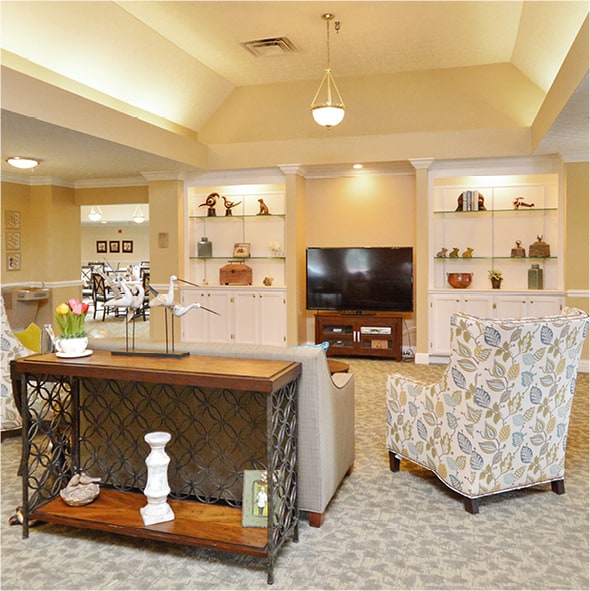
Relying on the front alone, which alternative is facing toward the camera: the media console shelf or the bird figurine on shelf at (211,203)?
the media console shelf

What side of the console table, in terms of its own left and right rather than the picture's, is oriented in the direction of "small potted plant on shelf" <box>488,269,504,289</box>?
back

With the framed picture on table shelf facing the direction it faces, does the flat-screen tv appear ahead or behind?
behind

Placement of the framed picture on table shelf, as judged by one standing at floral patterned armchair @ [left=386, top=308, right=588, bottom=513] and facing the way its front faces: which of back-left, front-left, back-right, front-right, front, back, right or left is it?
left

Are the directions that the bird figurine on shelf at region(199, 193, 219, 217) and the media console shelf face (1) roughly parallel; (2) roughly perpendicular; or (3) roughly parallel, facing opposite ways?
roughly perpendicular

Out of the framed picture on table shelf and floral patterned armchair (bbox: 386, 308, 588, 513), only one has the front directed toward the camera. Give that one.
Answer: the framed picture on table shelf

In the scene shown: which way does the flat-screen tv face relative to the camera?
toward the camera

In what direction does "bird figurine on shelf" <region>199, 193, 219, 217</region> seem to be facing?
to the viewer's left

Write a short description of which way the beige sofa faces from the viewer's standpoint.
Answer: facing away from the viewer and to the right of the viewer

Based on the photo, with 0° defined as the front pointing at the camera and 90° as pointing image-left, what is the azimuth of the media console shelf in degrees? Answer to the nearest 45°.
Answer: approximately 0°

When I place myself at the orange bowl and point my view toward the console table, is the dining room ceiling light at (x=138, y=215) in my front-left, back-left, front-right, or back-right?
back-right

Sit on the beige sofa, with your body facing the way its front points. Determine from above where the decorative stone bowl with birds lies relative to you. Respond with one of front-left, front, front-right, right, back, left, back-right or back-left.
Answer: back-left

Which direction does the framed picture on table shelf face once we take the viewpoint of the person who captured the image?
facing the viewer

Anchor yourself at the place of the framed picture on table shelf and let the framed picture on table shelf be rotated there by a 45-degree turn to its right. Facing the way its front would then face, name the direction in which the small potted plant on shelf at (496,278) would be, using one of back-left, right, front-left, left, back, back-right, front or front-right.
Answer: back

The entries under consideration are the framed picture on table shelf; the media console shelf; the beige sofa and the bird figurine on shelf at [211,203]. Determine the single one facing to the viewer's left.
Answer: the bird figurine on shelf

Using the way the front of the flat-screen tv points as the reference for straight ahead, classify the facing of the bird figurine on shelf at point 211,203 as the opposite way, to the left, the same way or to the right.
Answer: to the right

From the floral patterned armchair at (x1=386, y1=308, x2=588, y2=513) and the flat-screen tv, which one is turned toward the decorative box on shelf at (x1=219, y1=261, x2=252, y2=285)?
the floral patterned armchair

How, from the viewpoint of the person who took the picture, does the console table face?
facing the viewer and to the left of the viewer

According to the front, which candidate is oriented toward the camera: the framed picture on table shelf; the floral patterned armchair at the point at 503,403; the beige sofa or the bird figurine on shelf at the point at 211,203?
the framed picture on table shelf
